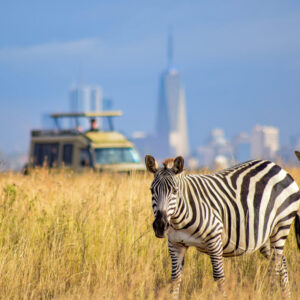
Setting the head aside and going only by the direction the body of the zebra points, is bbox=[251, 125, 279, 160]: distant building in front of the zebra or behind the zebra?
behind

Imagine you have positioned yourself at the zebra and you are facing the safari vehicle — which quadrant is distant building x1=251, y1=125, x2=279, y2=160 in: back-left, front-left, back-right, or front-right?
front-right

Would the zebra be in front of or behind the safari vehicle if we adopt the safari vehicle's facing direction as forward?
in front

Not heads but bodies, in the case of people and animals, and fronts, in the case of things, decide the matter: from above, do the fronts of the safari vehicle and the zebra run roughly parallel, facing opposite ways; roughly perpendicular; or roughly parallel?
roughly perpendicular

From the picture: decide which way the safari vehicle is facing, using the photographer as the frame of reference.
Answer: facing the viewer and to the right of the viewer

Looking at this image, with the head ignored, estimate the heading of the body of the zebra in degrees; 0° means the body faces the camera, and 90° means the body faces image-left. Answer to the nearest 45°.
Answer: approximately 45°

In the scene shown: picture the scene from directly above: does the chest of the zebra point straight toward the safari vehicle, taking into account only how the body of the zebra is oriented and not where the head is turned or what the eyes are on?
no

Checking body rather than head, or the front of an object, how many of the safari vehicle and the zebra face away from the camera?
0
